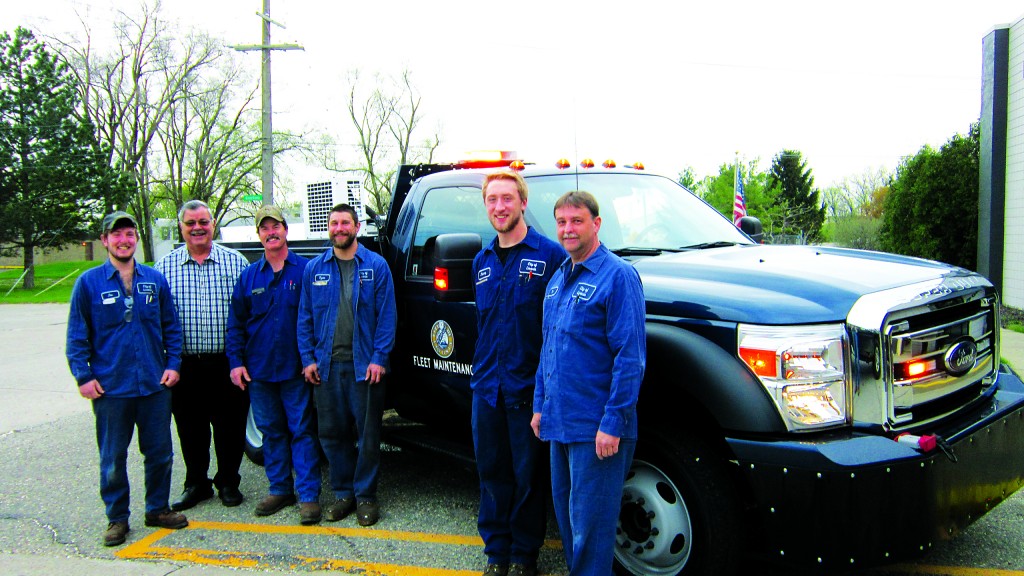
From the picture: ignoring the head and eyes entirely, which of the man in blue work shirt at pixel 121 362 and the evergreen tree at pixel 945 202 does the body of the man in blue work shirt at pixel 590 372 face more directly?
the man in blue work shirt

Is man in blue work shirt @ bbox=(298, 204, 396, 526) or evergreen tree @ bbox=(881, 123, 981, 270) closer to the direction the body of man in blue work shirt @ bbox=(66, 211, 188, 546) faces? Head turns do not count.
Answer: the man in blue work shirt

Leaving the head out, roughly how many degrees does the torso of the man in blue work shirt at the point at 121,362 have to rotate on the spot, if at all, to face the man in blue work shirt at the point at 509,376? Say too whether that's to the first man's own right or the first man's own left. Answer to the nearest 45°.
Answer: approximately 45° to the first man's own left

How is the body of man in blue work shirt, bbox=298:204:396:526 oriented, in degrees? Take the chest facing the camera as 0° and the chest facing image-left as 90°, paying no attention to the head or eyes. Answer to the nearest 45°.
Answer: approximately 0°

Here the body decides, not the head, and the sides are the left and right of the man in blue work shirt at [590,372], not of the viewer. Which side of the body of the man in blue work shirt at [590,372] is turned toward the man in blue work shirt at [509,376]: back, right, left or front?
right

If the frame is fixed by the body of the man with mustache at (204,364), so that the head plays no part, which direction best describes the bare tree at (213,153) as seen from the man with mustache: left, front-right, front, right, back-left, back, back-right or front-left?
back

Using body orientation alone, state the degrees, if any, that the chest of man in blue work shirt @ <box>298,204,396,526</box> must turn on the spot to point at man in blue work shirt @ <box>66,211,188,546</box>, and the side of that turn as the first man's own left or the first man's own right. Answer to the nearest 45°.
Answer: approximately 90° to the first man's own right

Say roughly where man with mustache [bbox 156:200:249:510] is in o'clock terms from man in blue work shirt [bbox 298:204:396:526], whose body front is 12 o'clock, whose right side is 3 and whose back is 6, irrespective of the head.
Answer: The man with mustache is roughly at 4 o'clock from the man in blue work shirt.

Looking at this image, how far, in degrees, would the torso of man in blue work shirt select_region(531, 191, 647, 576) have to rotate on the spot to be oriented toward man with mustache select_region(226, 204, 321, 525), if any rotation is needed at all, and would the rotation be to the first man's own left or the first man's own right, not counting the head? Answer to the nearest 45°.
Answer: approximately 90° to the first man's own right
